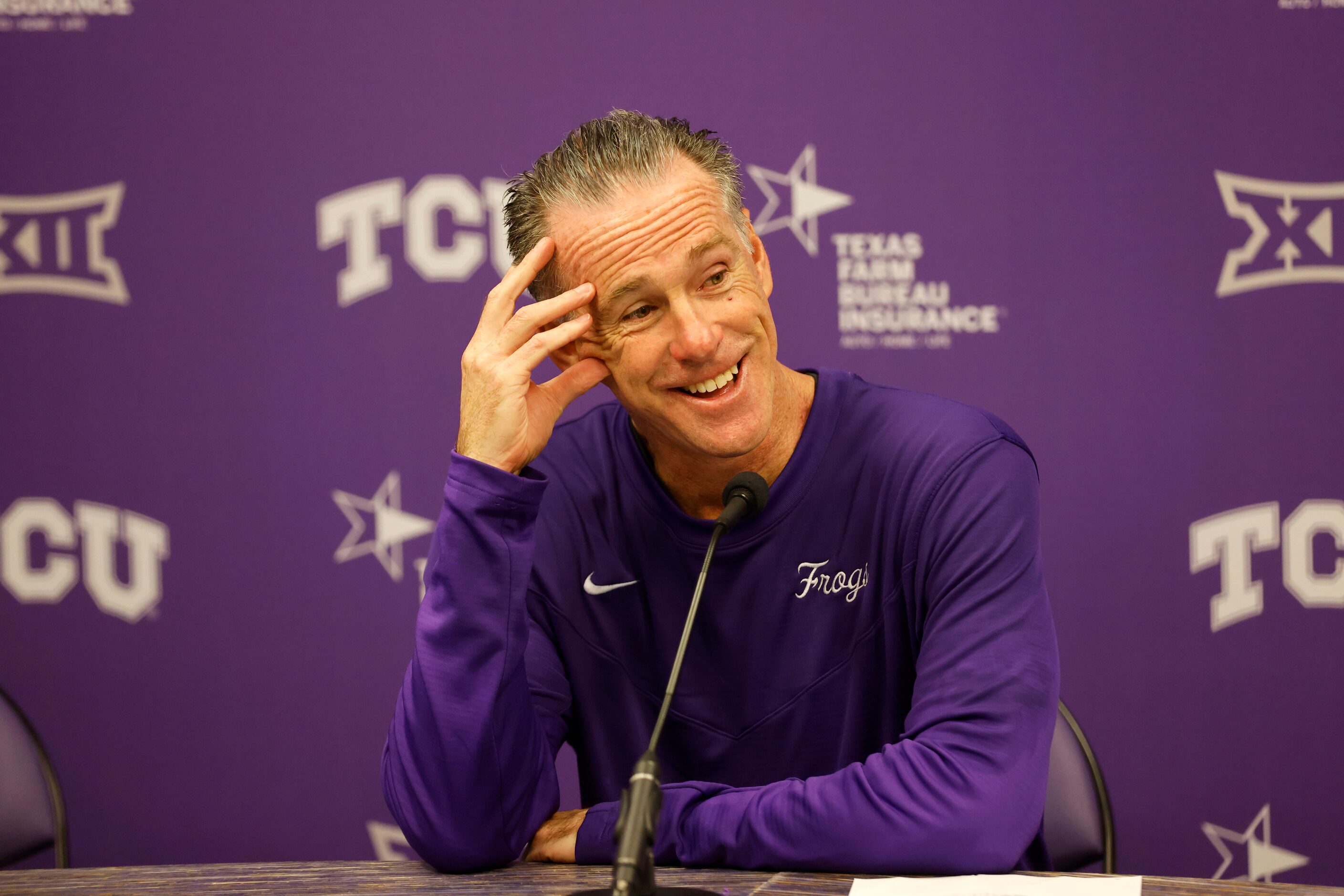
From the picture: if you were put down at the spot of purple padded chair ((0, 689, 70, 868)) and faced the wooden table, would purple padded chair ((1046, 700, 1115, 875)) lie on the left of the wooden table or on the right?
left

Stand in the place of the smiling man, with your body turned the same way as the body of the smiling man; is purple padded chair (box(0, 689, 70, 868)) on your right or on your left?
on your right

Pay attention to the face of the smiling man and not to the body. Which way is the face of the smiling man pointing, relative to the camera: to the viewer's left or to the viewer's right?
to the viewer's right

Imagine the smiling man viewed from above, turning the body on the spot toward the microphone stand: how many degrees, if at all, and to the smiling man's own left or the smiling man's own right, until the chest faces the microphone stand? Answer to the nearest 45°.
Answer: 0° — they already face it
